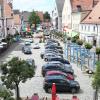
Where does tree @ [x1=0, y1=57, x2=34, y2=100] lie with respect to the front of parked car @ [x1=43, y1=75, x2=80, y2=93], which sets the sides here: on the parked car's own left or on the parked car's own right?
on the parked car's own right
